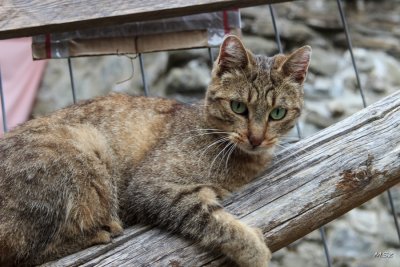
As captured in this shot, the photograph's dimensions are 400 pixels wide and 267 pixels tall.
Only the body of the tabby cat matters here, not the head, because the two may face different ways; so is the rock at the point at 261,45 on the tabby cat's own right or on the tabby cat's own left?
on the tabby cat's own left

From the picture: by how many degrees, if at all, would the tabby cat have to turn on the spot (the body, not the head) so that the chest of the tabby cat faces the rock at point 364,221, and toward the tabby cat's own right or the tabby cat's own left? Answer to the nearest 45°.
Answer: approximately 45° to the tabby cat's own left

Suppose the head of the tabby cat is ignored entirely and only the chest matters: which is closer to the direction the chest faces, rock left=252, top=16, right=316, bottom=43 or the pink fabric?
the rock

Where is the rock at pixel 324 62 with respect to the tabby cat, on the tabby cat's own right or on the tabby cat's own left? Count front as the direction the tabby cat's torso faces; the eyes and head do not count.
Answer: on the tabby cat's own left

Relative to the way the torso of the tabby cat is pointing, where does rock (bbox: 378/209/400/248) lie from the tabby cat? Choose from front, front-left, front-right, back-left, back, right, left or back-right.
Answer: front-left

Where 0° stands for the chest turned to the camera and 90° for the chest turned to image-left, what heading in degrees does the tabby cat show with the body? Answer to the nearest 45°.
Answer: approximately 270°

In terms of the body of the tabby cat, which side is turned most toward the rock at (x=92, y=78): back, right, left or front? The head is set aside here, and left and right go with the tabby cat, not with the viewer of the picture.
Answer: left

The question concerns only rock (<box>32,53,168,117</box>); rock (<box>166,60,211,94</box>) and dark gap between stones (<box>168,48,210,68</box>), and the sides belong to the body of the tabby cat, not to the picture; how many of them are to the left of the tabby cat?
3

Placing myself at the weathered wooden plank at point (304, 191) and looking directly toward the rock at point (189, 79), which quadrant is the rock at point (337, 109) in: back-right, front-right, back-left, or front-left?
front-right

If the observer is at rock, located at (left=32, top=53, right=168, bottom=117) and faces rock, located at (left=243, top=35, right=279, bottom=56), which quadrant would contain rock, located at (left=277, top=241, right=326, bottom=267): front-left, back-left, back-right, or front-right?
front-right

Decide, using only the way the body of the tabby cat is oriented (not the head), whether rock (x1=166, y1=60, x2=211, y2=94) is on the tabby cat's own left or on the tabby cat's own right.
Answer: on the tabby cat's own left

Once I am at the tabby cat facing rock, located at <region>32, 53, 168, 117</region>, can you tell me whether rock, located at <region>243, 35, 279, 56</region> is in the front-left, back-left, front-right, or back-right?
front-right

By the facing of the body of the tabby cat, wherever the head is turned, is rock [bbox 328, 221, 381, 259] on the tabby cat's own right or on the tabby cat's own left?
on the tabby cat's own left

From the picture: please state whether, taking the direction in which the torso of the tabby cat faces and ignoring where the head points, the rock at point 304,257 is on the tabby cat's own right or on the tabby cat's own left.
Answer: on the tabby cat's own left
